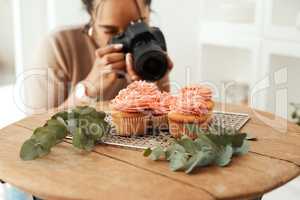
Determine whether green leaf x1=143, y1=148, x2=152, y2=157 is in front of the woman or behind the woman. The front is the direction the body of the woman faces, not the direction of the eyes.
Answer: in front

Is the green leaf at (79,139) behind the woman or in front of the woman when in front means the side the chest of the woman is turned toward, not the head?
in front

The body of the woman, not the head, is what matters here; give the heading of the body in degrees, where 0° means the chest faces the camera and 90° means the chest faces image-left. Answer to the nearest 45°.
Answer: approximately 315°

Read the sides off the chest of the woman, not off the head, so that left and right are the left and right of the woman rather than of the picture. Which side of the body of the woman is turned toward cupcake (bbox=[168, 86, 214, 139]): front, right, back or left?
front

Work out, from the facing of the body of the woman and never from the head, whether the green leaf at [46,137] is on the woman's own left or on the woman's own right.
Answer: on the woman's own right

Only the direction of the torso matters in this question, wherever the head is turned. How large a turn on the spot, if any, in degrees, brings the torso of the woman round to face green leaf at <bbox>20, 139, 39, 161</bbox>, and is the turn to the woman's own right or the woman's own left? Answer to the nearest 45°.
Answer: approximately 45° to the woman's own right

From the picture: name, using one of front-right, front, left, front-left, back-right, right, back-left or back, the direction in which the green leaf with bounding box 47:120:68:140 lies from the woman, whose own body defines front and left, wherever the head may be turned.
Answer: front-right

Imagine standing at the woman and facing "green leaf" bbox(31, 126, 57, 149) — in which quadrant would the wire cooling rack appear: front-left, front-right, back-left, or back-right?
front-left
